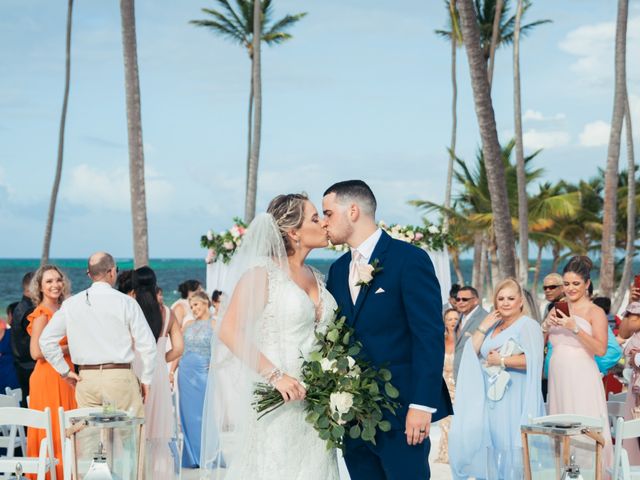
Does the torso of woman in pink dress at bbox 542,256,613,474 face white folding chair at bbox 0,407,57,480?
yes

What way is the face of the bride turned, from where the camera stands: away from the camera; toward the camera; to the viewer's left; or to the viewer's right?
to the viewer's right

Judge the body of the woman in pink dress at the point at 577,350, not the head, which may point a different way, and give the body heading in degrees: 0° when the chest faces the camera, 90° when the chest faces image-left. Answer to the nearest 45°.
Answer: approximately 45°

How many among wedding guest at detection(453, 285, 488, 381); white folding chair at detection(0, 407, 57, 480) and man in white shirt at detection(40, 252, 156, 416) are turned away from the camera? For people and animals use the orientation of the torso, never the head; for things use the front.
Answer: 2

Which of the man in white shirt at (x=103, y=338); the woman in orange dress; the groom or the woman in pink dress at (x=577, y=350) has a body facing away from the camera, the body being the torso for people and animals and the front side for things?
the man in white shirt

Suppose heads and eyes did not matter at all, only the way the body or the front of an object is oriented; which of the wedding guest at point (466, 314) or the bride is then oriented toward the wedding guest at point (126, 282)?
the wedding guest at point (466, 314)

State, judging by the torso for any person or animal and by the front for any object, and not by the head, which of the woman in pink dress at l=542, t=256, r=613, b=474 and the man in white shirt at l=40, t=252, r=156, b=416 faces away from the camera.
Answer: the man in white shirt

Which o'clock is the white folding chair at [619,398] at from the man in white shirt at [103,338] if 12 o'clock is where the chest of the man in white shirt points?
The white folding chair is roughly at 3 o'clock from the man in white shirt.

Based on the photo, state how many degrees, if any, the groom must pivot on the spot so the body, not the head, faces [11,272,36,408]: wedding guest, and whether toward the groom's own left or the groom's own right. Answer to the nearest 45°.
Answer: approximately 90° to the groom's own right

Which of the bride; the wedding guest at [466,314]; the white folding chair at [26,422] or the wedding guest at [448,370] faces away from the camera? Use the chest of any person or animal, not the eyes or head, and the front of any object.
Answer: the white folding chair

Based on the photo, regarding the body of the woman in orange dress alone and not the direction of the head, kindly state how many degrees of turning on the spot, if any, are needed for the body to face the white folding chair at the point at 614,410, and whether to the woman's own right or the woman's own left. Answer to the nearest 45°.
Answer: approximately 45° to the woman's own left

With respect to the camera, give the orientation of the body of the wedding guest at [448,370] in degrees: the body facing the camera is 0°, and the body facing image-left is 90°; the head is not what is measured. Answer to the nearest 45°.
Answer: approximately 45°

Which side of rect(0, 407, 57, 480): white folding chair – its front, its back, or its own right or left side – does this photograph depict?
back

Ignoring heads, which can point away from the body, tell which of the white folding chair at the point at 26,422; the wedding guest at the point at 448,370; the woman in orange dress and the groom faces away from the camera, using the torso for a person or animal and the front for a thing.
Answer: the white folding chair

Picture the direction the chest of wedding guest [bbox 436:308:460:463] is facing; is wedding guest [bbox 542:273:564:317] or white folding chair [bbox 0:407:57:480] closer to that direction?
the white folding chair

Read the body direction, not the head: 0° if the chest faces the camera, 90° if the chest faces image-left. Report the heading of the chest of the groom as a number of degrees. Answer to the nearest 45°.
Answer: approximately 45°
